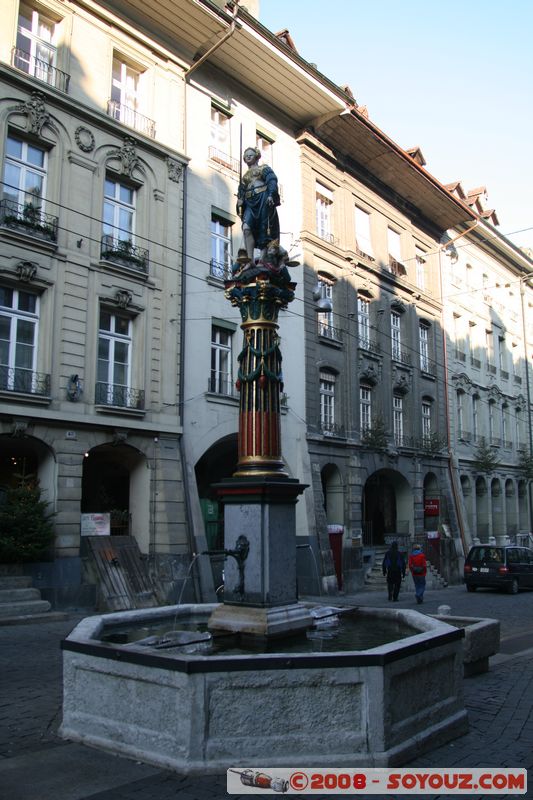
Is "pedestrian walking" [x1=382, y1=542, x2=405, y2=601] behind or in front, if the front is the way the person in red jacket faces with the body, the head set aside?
in front

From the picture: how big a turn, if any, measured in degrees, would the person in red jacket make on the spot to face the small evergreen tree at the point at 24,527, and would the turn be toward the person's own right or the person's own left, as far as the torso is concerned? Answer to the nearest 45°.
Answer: approximately 135° to the person's own left

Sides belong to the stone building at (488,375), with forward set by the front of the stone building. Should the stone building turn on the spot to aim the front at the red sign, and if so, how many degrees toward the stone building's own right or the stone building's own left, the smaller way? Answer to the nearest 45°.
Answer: approximately 45° to the stone building's own right

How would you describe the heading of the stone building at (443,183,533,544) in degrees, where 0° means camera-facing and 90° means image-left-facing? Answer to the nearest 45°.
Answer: approximately 315°

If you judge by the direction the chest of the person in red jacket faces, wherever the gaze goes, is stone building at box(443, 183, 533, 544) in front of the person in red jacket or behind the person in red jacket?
in front

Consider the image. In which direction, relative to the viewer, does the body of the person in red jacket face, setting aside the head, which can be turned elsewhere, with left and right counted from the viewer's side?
facing away from the viewer

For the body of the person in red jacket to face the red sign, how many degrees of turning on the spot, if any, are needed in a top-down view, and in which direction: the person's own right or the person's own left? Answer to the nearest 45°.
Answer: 0° — they already face it

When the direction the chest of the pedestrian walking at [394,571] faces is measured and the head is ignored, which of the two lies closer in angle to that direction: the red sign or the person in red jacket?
the red sign

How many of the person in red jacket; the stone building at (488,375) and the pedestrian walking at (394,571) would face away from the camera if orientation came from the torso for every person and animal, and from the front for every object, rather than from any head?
2

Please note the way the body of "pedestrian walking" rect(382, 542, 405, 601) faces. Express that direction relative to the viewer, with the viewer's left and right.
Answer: facing away from the viewer

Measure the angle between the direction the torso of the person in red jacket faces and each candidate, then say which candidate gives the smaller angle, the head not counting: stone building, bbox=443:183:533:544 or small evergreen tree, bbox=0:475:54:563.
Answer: the stone building

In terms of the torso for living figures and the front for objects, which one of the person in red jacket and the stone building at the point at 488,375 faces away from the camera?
the person in red jacket

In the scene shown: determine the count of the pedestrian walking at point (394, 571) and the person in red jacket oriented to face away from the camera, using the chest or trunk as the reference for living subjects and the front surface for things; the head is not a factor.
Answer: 2
